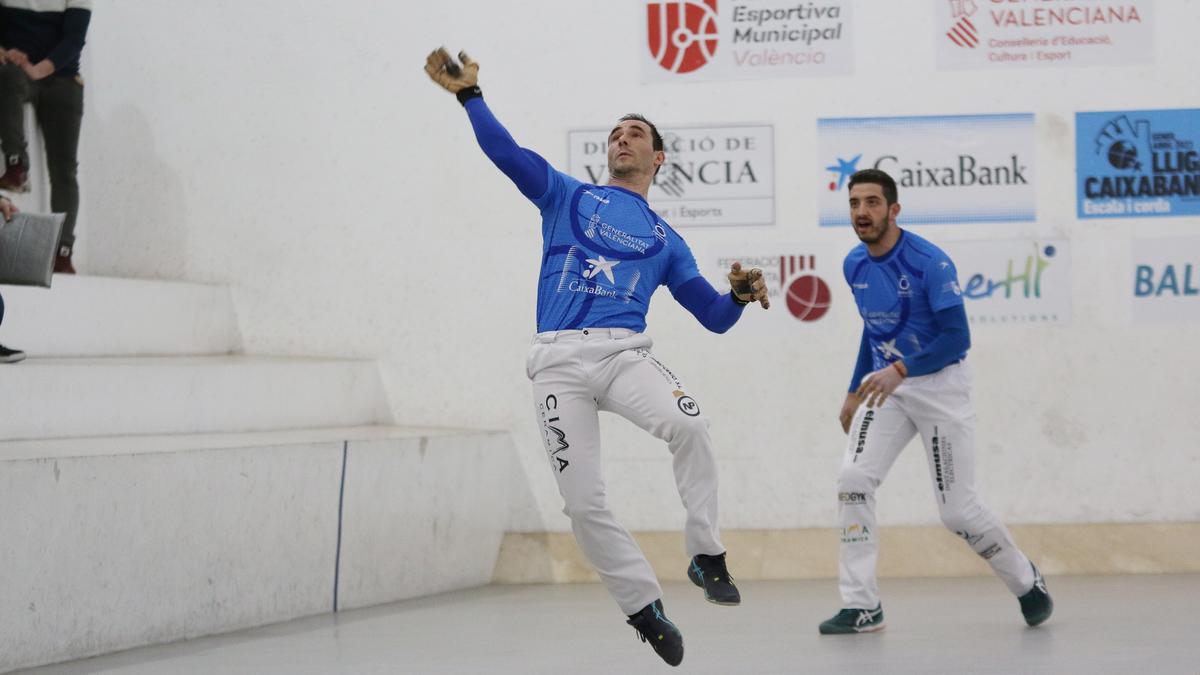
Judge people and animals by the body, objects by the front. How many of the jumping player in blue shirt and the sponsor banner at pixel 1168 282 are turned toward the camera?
2

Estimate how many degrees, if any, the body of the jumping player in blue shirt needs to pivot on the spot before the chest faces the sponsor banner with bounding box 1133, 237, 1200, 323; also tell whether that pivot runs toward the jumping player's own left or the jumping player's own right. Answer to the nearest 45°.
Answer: approximately 135° to the jumping player's own left

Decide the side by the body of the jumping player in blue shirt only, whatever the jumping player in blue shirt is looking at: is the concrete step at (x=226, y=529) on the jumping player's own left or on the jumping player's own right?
on the jumping player's own right

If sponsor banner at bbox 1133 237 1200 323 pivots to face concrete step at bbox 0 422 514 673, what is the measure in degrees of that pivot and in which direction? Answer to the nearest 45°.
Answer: approximately 45° to its right

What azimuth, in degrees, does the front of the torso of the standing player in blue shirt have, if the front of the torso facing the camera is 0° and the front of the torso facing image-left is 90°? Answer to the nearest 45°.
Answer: approximately 45°

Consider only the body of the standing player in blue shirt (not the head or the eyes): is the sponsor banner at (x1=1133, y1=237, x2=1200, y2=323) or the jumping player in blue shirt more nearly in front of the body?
the jumping player in blue shirt
